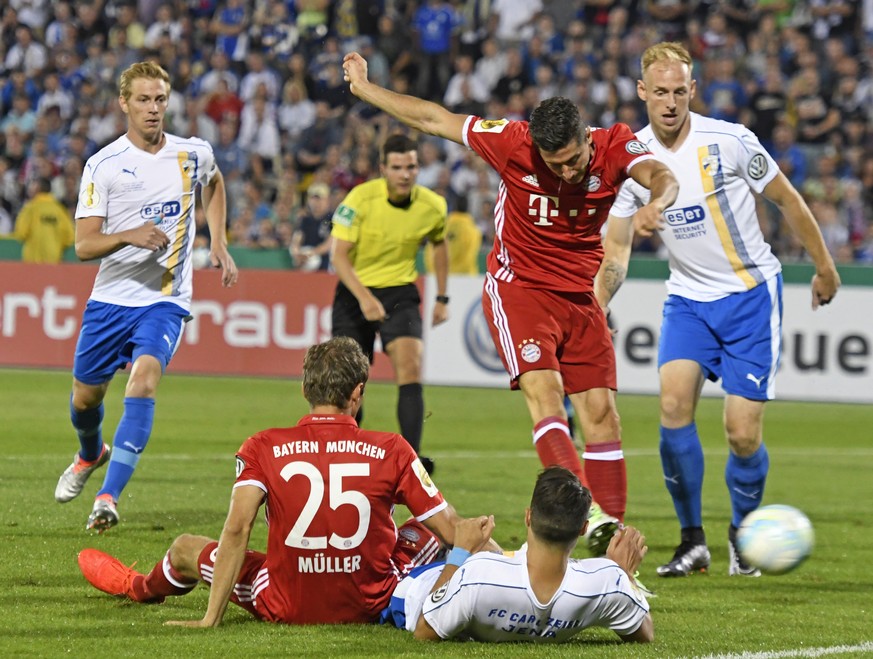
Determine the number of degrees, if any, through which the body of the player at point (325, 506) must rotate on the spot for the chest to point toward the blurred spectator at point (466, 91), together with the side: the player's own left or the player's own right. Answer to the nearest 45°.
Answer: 0° — they already face them

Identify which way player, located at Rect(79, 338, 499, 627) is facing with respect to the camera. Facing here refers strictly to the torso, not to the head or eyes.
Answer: away from the camera

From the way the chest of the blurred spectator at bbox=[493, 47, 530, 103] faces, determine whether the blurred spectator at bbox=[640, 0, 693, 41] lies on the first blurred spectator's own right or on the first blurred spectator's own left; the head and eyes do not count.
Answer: on the first blurred spectator's own left

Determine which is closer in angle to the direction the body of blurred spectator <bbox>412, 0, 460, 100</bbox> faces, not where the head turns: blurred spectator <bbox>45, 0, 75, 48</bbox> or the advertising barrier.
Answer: the advertising barrier

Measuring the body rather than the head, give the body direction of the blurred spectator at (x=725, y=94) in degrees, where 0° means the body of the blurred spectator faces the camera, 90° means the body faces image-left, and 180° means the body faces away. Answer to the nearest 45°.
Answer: approximately 0°

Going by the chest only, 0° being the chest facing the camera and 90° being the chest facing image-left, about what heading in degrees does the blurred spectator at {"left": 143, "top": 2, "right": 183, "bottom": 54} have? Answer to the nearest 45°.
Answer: approximately 0°

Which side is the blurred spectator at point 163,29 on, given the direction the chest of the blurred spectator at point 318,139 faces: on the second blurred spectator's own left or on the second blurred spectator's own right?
on the second blurred spectator's own right

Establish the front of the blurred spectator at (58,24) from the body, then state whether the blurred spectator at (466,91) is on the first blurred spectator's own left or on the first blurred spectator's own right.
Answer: on the first blurred spectator's own left
